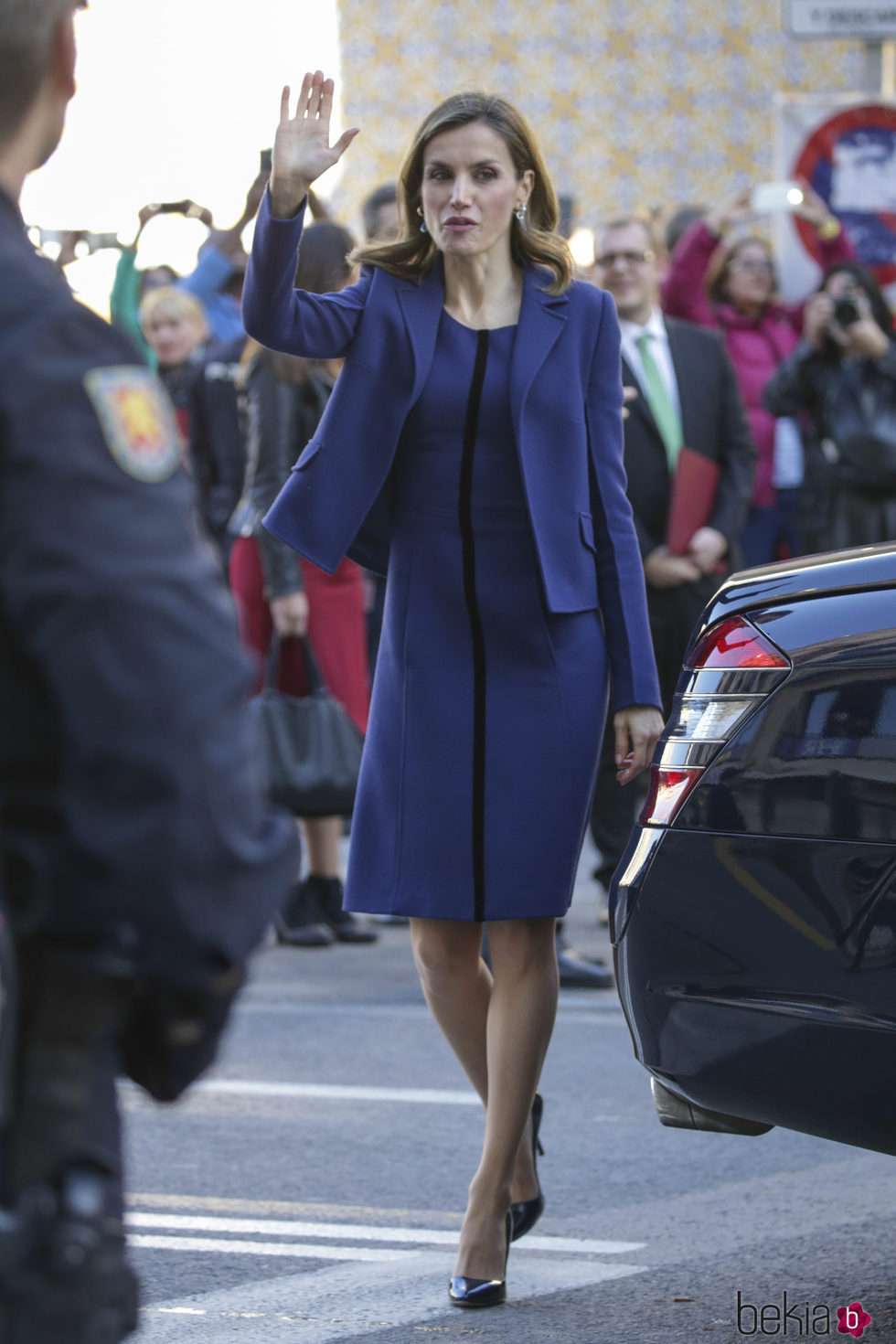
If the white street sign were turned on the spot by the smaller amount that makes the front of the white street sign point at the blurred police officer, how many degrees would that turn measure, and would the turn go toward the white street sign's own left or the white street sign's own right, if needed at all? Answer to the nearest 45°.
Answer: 0° — it already faces them

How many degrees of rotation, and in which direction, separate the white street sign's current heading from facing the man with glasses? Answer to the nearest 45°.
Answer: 0° — it already faces them

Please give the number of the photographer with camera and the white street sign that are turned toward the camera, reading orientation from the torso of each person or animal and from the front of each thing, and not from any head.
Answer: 2

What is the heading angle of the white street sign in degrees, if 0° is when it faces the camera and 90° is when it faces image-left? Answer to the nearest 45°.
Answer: approximately 0°

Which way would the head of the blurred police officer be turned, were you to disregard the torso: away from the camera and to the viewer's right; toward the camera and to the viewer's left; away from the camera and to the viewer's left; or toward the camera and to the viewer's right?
away from the camera and to the viewer's right
